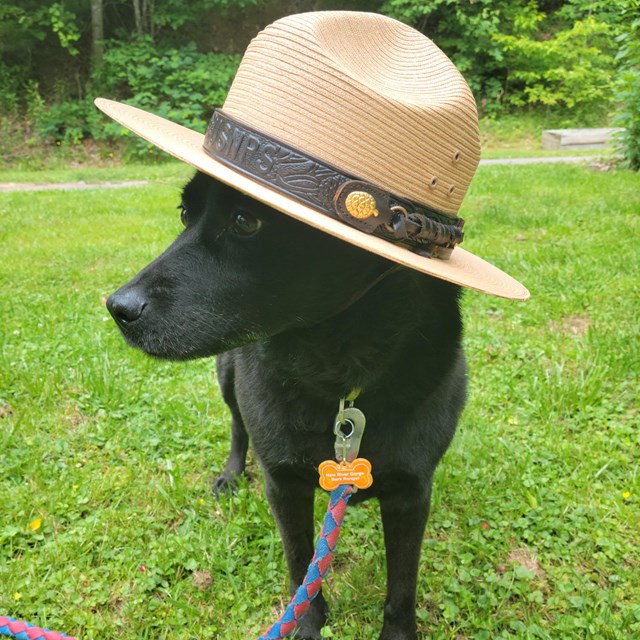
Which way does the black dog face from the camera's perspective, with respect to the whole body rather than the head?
toward the camera

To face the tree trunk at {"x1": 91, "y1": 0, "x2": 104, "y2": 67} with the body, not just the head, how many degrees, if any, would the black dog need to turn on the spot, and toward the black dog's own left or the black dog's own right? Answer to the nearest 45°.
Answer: approximately 180°

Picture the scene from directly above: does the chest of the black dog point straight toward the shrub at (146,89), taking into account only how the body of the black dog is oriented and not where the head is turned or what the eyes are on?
no
